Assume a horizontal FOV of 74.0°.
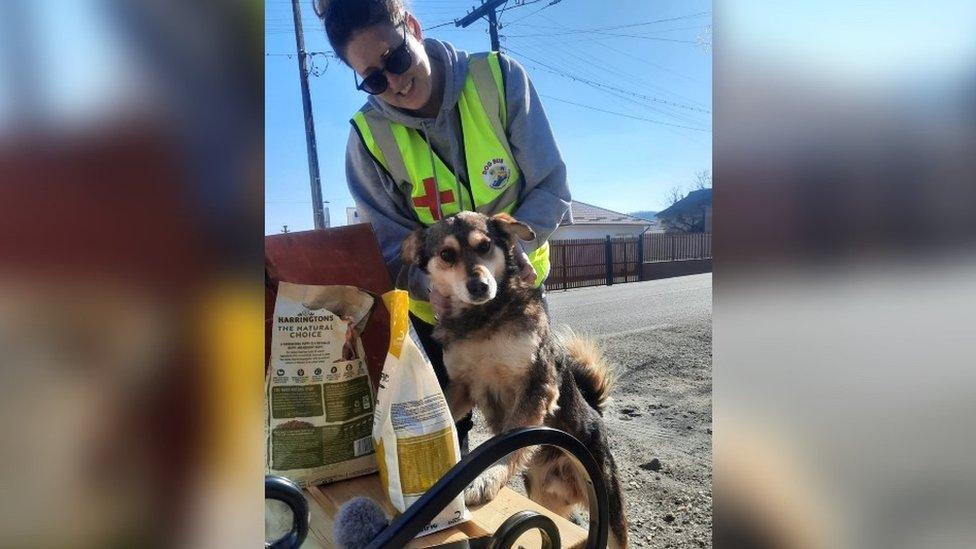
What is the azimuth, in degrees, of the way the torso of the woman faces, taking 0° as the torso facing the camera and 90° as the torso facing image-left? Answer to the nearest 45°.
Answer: approximately 0°
